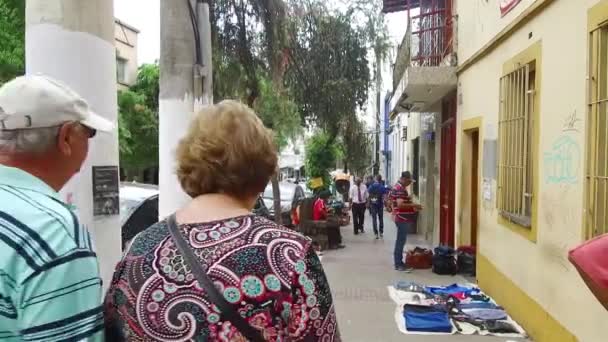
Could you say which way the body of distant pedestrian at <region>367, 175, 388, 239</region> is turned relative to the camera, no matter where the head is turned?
away from the camera

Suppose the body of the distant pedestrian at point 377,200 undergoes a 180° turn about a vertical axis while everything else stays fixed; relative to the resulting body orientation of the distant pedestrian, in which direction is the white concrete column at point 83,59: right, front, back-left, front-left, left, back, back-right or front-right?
front

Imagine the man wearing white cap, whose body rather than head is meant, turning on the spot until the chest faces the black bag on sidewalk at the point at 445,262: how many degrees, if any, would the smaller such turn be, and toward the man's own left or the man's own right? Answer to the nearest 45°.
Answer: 0° — they already face it

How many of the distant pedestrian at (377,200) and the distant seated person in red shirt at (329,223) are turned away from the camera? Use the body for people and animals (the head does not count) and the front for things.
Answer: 1

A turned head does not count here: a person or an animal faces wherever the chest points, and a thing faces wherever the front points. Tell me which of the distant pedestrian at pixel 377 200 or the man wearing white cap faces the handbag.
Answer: the man wearing white cap

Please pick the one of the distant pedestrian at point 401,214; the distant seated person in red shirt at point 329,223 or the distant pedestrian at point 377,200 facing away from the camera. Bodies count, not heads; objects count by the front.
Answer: the distant pedestrian at point 377,200

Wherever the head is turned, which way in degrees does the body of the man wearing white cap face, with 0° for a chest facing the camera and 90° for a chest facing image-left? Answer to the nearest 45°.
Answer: approximately 225°

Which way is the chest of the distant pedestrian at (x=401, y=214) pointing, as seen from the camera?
to the viewer's right

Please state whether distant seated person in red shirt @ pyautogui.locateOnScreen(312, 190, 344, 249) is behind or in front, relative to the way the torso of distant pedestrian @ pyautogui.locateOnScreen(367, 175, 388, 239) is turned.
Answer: behind

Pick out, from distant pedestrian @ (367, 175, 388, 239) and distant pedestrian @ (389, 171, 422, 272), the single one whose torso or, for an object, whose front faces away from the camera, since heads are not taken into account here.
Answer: distant pedestrian @ (367, 175, 388, 239)

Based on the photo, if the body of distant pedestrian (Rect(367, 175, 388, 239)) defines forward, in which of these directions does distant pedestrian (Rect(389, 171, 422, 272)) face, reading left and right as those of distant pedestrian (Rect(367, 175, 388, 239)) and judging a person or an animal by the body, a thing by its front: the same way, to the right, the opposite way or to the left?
to the right
